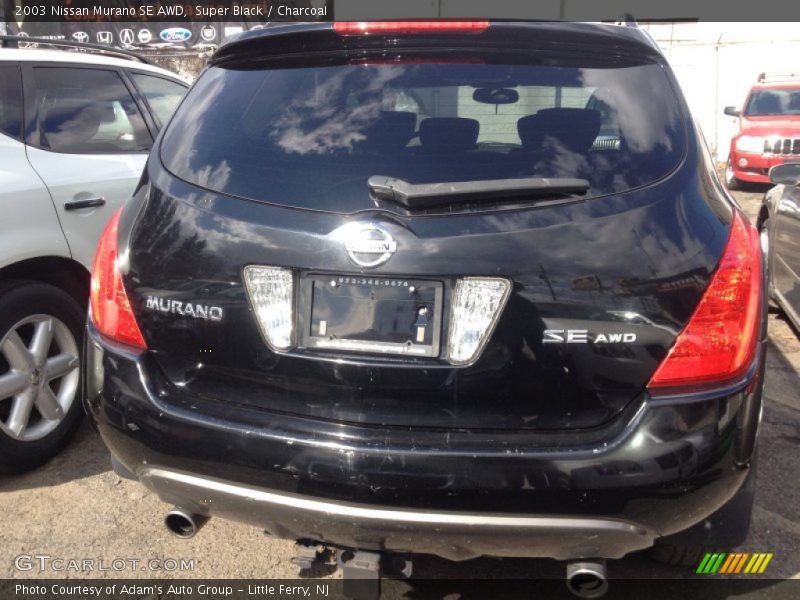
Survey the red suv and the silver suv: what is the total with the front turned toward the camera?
1

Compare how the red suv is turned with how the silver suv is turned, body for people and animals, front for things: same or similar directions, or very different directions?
very different directions

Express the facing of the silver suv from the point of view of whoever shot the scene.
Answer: facing away from the viewer and to the right of the viewer

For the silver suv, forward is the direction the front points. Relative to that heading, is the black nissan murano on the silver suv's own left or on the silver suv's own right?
on the silver suv's own right

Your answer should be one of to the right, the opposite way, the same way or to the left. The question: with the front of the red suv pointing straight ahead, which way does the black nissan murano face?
the opposite way

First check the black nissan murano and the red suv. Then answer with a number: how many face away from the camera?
1

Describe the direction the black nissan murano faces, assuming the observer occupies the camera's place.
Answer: facing away from the viewer

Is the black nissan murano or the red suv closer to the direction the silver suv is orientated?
the red suv

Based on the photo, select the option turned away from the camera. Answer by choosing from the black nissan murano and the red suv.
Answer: the black nissan murano

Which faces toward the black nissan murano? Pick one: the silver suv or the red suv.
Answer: the red suv
